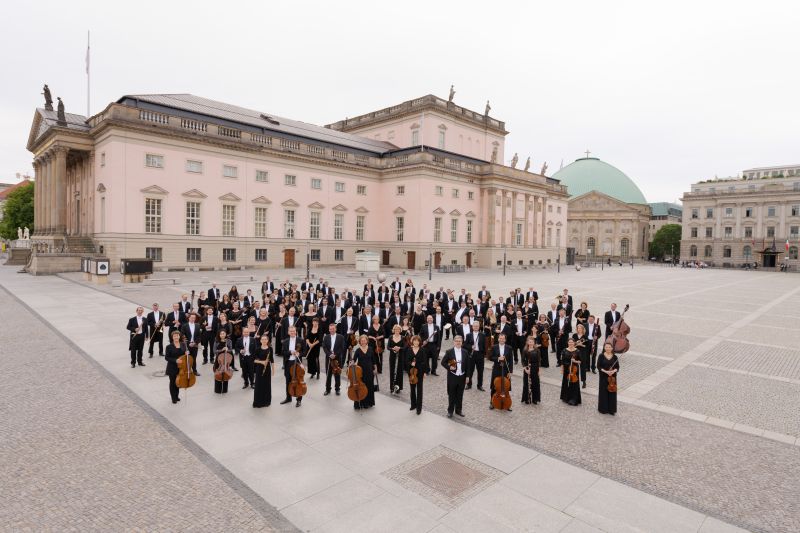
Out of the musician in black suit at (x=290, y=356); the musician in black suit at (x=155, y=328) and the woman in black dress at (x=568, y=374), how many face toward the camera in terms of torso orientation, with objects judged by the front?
3

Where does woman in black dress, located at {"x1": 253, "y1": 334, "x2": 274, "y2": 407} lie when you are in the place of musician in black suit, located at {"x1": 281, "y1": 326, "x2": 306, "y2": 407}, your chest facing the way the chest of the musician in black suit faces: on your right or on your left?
on your right

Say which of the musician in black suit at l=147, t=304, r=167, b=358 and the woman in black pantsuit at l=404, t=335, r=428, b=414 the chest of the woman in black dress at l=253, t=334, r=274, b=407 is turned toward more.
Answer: the woman in black pantsuit

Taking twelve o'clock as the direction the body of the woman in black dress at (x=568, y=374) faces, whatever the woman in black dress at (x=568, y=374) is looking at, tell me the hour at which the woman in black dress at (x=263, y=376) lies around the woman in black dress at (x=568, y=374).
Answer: the woman in black dress at (x=263, y=376) is roughly at 2 o'clock from the woman in black dress at (x=568, y=374).

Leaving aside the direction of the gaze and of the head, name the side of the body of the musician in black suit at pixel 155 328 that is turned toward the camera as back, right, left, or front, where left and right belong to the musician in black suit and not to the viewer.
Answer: front

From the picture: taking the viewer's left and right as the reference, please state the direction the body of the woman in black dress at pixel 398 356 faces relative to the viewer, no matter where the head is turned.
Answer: facing the viewer

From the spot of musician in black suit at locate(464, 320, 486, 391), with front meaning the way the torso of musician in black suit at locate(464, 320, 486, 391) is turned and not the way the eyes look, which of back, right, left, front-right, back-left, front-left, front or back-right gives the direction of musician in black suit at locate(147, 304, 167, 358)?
right

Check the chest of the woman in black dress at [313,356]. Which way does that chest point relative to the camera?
toward the camera

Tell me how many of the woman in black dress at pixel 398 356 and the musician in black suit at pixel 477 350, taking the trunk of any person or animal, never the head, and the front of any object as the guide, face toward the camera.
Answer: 2

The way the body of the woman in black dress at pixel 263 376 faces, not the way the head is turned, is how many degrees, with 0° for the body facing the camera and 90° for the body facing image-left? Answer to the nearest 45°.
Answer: approximately 0°

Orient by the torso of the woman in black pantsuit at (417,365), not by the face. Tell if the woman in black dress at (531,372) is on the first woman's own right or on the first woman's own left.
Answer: on the first woman's own left

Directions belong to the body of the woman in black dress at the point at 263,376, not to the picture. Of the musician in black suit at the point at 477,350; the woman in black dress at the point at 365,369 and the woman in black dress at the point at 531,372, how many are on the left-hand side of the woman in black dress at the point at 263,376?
3

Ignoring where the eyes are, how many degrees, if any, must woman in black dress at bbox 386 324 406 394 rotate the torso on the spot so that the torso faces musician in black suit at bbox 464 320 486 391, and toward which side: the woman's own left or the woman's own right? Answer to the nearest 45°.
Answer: approximately 90° to the woman's own left

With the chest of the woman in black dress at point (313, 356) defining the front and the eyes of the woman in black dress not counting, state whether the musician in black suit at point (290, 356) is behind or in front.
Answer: in front

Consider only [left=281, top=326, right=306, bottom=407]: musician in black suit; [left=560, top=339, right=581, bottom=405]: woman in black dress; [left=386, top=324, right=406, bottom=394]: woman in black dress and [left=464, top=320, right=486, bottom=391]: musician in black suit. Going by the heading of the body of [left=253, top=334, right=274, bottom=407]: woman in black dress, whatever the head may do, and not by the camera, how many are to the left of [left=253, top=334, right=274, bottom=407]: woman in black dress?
4

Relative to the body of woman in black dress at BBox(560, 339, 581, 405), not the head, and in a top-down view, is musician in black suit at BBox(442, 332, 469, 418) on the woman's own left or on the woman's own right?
on the woman's own right

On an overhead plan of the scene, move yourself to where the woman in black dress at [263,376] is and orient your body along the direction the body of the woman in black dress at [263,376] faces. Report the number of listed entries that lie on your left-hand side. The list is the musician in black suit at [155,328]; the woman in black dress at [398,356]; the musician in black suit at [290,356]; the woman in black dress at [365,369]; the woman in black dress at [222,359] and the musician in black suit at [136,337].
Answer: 3

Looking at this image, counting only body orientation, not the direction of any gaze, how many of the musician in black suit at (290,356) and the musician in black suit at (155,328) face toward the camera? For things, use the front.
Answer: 2
